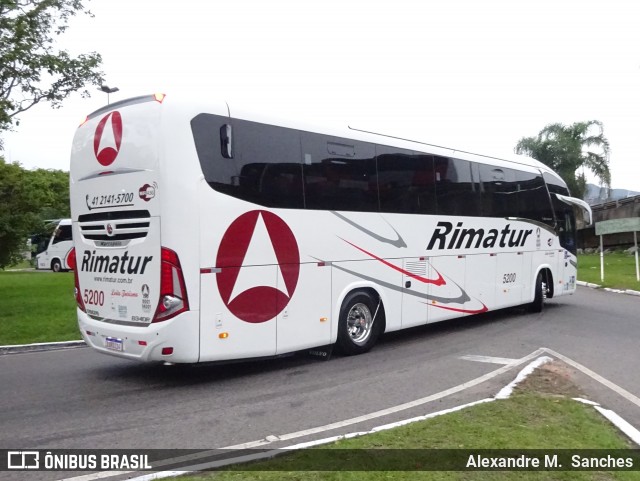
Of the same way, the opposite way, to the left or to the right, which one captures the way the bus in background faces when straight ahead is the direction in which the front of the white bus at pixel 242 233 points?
the opposite way

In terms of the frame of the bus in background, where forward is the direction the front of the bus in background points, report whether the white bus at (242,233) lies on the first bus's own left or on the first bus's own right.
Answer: on the first bus's own left

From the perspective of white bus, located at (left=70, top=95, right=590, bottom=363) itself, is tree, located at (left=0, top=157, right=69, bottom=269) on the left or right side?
on its left

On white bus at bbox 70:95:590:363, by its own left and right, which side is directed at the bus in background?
left

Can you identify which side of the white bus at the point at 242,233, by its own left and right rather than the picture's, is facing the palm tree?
front

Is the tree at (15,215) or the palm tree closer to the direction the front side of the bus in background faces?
the tree

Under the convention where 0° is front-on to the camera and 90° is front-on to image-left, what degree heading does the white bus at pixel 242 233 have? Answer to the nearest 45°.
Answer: approximately 225°
